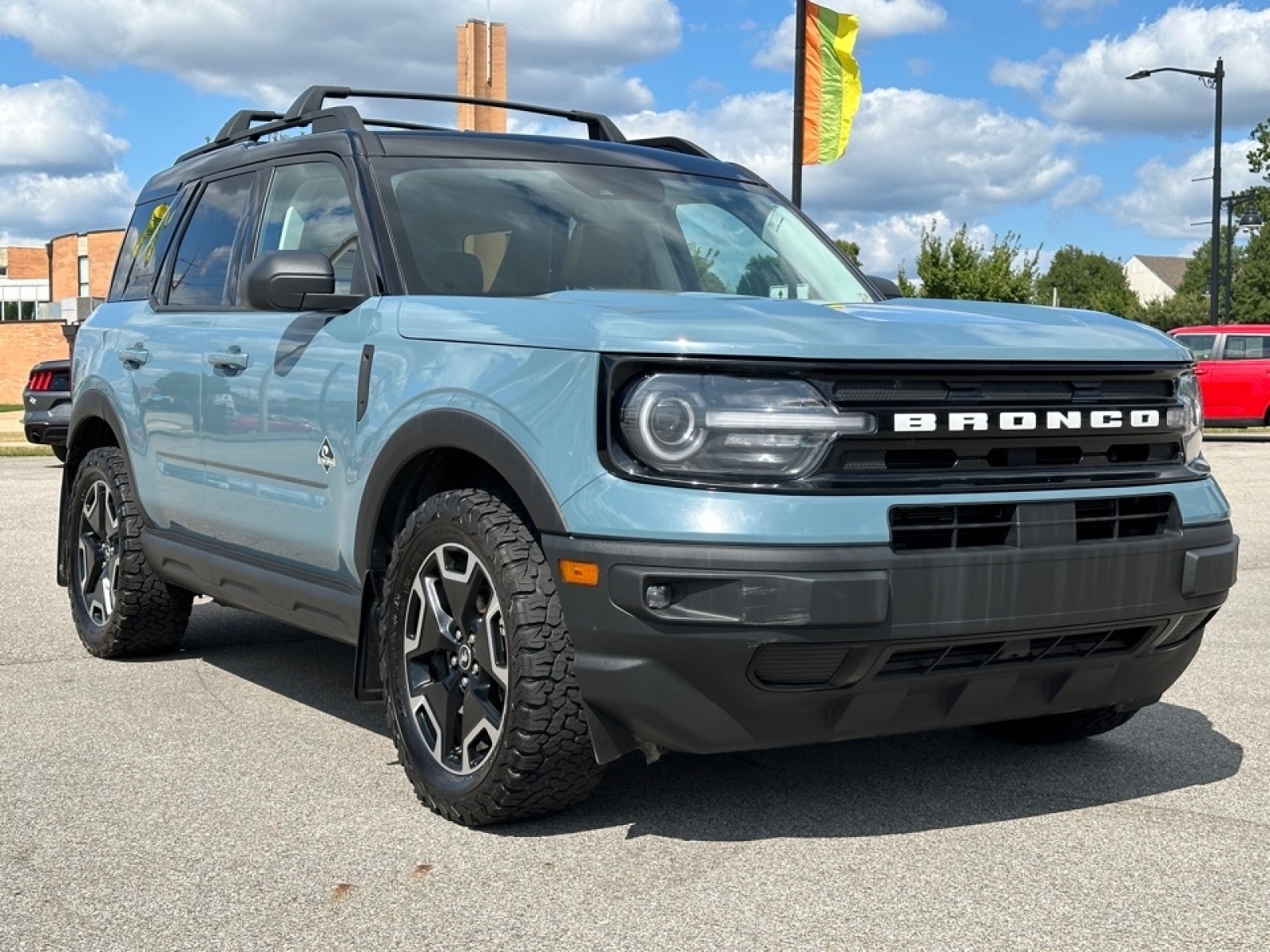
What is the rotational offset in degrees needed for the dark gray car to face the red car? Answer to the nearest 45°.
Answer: approximately 45° to its right

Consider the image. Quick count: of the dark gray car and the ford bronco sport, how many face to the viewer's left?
0

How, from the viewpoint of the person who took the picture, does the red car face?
facing to the left of the viewer

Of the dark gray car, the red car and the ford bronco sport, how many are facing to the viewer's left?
1

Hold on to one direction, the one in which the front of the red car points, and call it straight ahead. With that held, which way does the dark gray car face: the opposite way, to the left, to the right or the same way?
to the right

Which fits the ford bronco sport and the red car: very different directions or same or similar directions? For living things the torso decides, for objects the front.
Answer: very different directions

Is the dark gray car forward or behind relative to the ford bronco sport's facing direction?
behind

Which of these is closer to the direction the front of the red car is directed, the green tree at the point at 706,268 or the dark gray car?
the dark gray car

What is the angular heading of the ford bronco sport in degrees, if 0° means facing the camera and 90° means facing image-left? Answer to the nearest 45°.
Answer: approximately 315°

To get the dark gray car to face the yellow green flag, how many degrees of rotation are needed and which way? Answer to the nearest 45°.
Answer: approximately 90° to its right

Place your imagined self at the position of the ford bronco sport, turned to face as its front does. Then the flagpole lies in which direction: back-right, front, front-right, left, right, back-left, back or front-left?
back-left

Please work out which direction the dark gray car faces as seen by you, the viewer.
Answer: facing away from the viewer and to the right of the viewer

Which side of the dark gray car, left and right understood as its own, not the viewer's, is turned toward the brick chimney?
front
